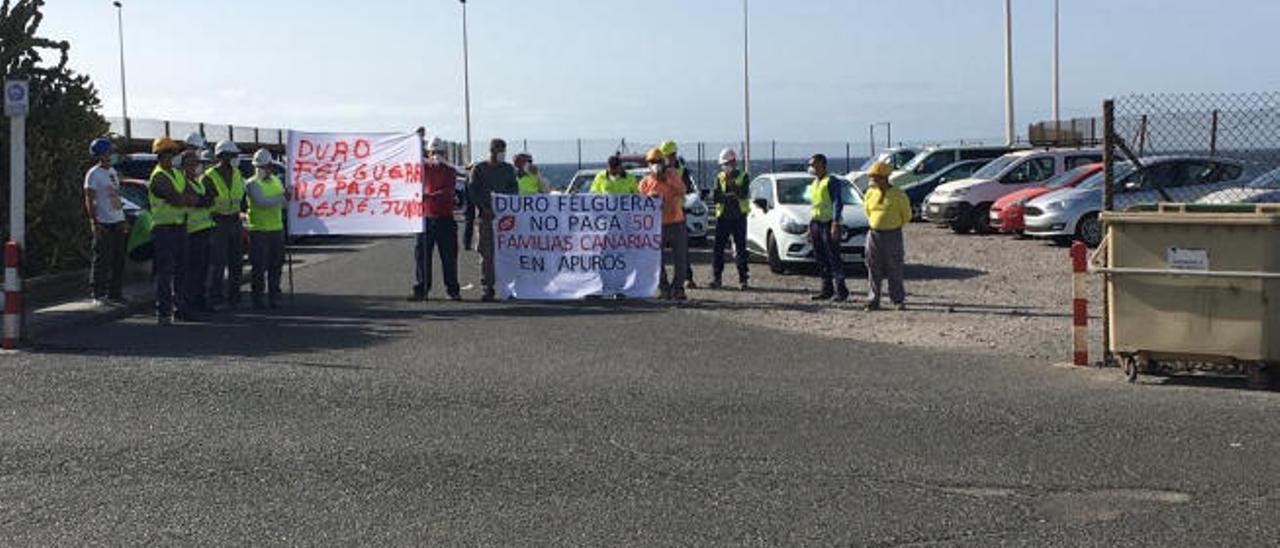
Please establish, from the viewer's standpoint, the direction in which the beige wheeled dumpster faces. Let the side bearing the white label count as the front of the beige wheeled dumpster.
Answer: facing the viewer

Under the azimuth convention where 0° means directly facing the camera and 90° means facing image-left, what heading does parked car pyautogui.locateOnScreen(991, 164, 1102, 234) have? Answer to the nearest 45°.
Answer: approximately 45°

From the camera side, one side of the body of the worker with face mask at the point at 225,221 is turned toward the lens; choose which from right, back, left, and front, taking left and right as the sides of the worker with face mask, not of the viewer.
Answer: front

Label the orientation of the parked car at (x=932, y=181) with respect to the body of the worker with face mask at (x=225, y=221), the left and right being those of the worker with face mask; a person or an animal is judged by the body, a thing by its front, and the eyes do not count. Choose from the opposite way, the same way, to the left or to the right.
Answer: to the right

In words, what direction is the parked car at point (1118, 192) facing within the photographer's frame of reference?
facing the viewer and to the left of the viewer

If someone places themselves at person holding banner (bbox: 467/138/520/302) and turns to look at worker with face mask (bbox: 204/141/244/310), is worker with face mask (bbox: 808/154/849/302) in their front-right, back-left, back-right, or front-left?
back-left

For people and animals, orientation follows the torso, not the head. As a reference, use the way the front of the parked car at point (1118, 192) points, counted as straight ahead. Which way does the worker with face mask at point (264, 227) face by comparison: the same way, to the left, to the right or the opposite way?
to the left

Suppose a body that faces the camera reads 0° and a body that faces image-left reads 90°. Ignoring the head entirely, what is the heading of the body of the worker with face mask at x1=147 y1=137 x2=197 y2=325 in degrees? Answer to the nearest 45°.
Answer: approximately 315°

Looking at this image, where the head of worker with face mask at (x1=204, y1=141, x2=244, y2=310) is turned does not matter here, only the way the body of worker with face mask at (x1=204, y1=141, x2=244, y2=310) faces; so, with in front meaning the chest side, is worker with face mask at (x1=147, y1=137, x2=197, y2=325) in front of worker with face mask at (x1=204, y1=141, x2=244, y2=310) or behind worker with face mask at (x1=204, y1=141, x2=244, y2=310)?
in front

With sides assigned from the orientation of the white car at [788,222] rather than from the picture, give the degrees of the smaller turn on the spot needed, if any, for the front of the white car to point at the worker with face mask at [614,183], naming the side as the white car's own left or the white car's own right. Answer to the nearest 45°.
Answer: approximately 90° to the white car's own right

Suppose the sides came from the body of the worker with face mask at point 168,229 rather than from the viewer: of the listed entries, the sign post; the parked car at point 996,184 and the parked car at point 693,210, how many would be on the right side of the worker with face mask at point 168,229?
1
